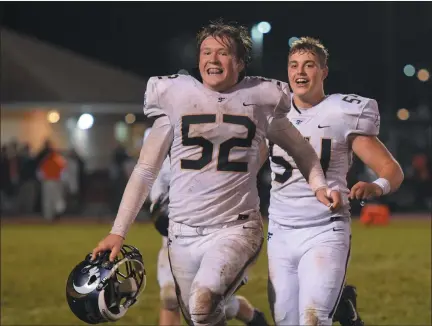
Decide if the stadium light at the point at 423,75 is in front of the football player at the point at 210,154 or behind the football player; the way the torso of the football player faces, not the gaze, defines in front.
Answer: behind

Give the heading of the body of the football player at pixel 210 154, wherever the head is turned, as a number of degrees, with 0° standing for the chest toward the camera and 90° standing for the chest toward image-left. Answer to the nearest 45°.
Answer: approximately 0°

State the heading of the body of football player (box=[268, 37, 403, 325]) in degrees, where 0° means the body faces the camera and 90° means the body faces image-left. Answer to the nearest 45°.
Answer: approximately 45°

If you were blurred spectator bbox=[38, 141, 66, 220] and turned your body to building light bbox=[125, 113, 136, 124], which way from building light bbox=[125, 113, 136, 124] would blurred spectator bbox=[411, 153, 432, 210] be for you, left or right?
right

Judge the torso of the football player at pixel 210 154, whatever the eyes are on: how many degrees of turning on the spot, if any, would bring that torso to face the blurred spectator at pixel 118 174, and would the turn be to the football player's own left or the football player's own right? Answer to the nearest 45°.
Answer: approximately 180°

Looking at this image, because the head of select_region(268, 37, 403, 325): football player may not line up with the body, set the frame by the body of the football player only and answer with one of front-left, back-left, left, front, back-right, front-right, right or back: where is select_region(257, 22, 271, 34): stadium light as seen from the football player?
back-right

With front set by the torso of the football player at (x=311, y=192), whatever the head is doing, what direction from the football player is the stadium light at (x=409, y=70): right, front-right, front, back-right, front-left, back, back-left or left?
back-right

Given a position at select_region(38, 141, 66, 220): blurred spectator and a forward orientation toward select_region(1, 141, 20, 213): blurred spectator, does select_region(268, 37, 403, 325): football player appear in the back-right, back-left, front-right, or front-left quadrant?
back-left

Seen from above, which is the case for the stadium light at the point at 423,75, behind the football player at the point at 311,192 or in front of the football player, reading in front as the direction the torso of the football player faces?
behind
